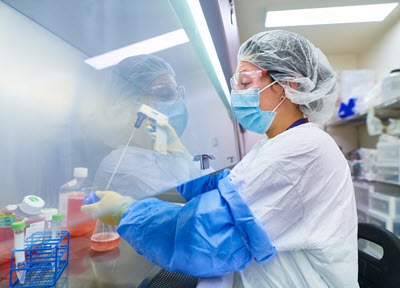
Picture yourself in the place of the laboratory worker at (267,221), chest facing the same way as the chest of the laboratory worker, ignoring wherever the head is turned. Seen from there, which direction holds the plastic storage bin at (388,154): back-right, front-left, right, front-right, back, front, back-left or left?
back-right

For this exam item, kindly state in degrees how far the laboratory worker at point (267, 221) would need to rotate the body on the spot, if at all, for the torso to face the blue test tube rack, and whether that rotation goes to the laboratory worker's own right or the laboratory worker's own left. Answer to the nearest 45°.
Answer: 0° — they already face it

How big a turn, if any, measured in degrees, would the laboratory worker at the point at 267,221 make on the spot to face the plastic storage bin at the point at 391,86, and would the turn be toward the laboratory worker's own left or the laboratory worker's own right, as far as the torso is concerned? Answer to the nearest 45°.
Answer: approximately 135° to the laboratory worker's own right

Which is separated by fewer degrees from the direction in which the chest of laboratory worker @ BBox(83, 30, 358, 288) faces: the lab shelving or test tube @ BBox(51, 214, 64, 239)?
the test tube

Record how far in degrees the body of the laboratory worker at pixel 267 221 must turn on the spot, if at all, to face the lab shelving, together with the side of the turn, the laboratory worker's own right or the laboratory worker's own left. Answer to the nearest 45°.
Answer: approximately 135° to the laboratory worker's own right

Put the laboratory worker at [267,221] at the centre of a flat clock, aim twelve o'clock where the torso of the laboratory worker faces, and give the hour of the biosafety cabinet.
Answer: The biosafety cabinet is roughly at 12 o'clock from the laboratory worker.

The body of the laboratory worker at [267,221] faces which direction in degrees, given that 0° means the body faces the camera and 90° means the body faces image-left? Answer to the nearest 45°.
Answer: approximately 90°

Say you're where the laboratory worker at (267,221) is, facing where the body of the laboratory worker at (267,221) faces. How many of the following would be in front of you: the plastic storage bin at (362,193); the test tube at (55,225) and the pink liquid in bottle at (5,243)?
2

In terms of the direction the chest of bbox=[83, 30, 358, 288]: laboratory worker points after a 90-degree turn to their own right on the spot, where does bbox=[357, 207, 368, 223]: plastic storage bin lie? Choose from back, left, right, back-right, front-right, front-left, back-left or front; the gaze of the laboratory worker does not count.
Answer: front-right
